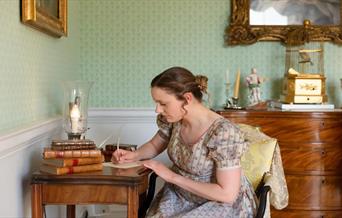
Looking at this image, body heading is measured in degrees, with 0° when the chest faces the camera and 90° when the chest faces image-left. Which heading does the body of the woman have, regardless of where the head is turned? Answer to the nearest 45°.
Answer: approximately 45°

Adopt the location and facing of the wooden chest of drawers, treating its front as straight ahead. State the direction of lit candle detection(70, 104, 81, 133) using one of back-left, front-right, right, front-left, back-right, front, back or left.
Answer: front-right

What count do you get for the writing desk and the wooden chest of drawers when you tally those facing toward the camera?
1

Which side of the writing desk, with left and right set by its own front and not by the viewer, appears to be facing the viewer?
right

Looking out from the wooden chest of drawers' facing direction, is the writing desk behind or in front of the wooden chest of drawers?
in front

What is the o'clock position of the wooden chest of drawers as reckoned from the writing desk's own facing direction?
The wooden chest of drawers is roughly at 11 o'clock from the writing desk.

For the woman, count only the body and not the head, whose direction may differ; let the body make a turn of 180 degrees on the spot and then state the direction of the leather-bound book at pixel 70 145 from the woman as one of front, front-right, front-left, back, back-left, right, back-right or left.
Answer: back-left

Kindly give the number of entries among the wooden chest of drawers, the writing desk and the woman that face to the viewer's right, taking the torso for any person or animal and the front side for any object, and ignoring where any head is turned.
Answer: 1

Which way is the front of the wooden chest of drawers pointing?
toward the camera

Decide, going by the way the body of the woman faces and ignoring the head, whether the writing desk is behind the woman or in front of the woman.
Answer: in front
